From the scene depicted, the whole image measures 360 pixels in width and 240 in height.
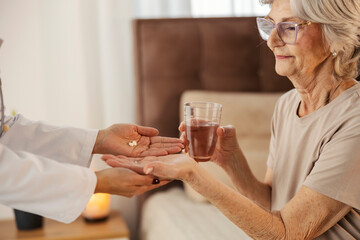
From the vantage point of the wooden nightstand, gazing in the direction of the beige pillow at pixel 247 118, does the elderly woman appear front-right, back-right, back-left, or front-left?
front-right

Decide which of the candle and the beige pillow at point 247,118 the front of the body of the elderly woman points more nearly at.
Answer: the candle

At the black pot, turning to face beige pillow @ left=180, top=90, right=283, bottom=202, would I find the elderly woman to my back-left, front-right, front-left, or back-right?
front-right

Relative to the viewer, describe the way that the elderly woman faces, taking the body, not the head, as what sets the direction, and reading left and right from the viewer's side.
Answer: facing the viewer and to the left of the viewer
